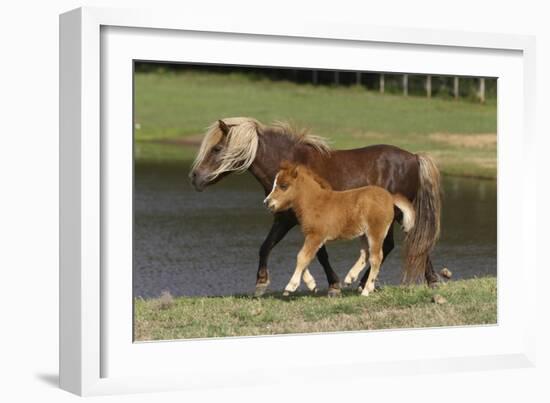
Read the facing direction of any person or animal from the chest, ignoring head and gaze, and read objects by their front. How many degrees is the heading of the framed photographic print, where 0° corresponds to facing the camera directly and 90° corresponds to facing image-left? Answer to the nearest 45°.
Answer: approximately 315°
